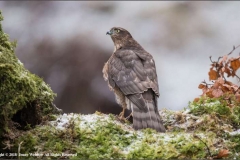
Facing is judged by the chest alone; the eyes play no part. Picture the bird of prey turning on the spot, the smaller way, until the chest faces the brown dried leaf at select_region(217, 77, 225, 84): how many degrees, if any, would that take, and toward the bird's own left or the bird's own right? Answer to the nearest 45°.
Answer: approximately 135° to the bird's own right

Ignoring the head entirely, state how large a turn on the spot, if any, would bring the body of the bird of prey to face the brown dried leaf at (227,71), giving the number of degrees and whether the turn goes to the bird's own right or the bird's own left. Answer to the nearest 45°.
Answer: approximately 135° to the bird's own right

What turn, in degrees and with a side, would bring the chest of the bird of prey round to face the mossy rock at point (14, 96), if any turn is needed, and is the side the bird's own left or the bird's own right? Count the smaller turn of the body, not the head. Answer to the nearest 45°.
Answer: approximately 90° to the bird's own left

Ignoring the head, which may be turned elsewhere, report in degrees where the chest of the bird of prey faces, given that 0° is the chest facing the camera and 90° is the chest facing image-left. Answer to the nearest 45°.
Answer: approximately 135°

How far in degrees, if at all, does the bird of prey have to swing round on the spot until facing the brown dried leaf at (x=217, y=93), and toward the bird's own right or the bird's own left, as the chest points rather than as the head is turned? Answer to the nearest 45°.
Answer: approximately 135° to the bird's own right
